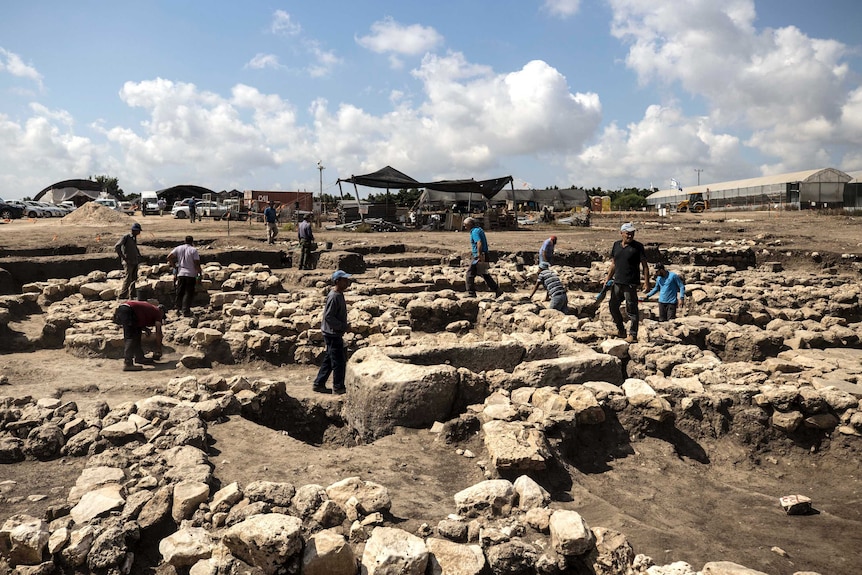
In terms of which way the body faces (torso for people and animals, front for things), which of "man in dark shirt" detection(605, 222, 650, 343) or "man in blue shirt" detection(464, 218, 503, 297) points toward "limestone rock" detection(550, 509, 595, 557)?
the man in dark shirt

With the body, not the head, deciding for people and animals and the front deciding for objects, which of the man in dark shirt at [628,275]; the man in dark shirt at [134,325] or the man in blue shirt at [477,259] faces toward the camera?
the man in dark shirt at [628,275]

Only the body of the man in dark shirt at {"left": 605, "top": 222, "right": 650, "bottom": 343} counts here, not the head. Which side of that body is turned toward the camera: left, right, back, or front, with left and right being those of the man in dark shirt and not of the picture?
front

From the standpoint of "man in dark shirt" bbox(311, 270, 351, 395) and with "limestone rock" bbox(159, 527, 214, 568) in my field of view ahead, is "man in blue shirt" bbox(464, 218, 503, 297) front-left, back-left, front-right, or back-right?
back-left

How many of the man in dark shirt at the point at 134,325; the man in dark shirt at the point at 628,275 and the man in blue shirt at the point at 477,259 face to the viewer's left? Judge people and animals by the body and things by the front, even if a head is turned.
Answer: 1

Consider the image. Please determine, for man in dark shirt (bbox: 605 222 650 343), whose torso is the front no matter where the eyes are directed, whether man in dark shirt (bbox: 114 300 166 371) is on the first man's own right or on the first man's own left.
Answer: on the first man's own right
